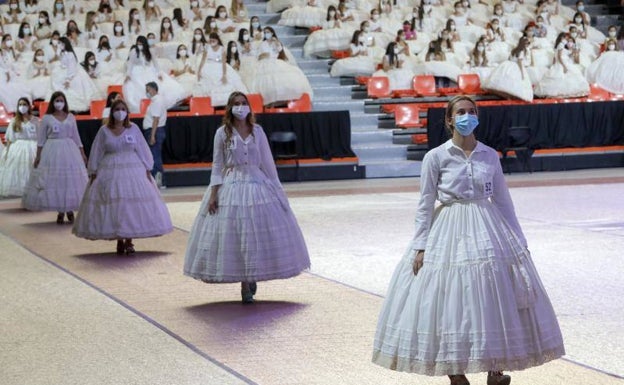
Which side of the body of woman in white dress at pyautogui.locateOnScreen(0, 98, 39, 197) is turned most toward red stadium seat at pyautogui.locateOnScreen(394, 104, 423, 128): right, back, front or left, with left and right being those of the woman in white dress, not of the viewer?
left

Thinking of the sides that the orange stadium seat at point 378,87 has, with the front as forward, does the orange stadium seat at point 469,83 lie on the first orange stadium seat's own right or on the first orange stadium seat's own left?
on the first orange stadium seat's own left

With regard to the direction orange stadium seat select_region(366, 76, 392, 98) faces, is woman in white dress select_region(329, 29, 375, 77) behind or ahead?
behind

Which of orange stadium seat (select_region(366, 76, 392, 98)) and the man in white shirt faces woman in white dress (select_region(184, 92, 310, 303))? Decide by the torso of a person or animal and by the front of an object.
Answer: the orange stadium seat

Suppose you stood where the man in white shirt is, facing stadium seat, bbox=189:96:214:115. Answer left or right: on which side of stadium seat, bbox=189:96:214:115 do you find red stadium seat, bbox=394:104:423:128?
right

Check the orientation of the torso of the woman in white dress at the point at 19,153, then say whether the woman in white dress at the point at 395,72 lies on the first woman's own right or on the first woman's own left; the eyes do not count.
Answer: on the first woman's own left

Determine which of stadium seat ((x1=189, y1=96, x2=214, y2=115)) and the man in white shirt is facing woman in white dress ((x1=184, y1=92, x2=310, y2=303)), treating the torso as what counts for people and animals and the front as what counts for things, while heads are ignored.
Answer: the stadium seat

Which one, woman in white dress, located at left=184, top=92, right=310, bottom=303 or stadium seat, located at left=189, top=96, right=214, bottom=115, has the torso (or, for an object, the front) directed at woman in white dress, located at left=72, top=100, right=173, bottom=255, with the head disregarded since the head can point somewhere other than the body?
the stadium seat
